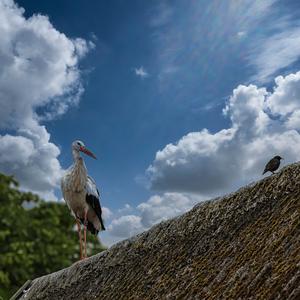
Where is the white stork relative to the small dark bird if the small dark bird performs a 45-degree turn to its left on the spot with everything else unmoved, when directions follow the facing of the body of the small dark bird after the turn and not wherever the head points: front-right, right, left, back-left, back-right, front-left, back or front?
left

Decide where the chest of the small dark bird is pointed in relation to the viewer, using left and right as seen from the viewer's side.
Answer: facing to the right of the viewer

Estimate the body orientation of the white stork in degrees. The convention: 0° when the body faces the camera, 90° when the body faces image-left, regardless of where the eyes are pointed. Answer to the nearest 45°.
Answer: approximately 45°
